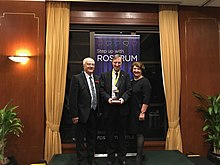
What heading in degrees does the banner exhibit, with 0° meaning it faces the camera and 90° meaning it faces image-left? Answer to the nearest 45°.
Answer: approximately 0°

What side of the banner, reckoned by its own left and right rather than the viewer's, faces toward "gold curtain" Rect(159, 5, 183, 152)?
left

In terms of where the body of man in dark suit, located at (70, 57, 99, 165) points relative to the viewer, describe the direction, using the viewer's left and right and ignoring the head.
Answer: facing the viewer and to the right of the viewer

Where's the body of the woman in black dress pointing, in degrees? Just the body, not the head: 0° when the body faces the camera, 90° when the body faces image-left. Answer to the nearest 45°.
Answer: approximately 45°

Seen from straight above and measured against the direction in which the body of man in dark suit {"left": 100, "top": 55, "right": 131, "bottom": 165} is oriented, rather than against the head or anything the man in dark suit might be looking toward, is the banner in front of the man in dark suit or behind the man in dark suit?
behind

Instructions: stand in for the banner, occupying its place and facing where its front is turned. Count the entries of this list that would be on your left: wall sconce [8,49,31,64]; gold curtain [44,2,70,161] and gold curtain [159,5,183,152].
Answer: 1

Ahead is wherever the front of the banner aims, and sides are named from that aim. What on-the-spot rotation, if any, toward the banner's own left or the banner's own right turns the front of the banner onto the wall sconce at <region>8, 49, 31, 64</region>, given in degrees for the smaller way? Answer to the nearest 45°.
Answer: approximately 90° to the banner's own right

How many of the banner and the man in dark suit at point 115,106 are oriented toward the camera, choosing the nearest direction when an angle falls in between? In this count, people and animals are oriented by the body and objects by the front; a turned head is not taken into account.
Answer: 2

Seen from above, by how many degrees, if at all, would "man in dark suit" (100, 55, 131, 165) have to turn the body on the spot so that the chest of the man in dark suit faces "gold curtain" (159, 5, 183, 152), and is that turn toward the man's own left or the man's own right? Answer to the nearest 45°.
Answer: approximately 135° to the man's own left

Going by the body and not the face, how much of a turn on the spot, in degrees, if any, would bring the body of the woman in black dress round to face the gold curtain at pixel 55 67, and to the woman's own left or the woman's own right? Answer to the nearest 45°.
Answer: approximately 45° to the woman's own right
